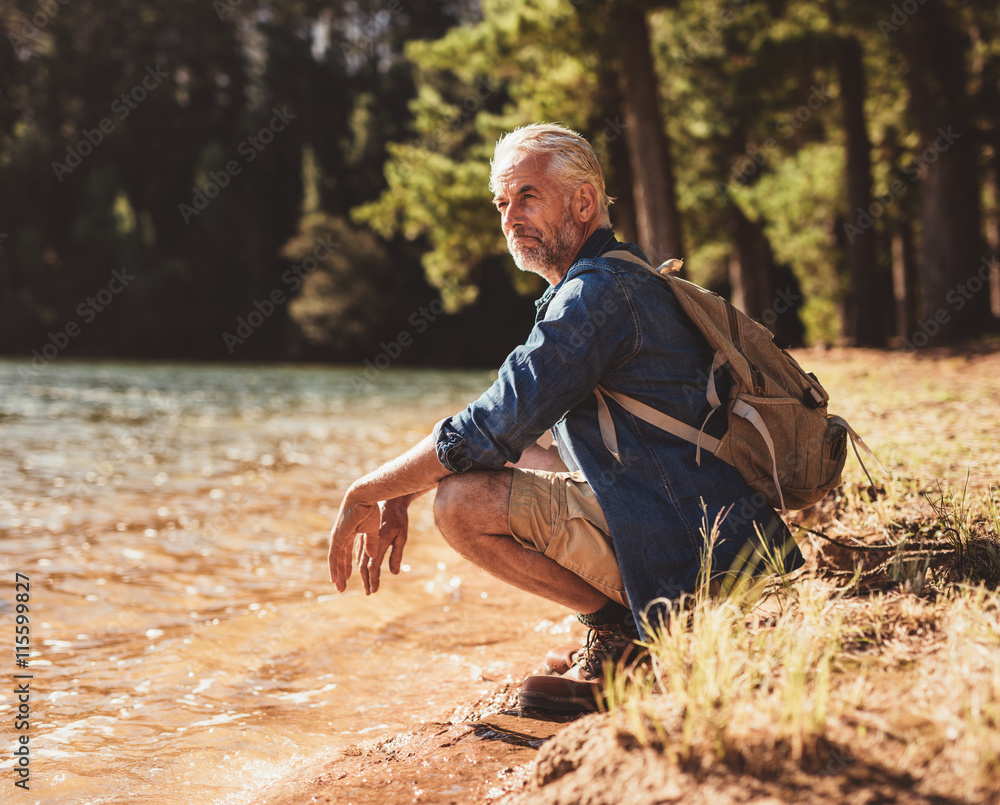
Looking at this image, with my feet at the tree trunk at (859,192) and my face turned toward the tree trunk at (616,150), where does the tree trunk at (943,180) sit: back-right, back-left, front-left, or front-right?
back-left

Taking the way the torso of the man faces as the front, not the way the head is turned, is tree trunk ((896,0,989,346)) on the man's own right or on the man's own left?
on the man's own right

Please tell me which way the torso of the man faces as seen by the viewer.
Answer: to the viewer's left

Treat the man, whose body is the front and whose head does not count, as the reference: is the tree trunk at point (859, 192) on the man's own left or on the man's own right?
on the man's own right

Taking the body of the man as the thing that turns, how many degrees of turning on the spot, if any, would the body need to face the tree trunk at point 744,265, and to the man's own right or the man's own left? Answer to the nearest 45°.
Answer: approximately 90° to the man's own right

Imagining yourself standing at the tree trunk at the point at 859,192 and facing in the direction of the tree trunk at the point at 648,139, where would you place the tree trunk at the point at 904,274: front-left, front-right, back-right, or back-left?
back-right
